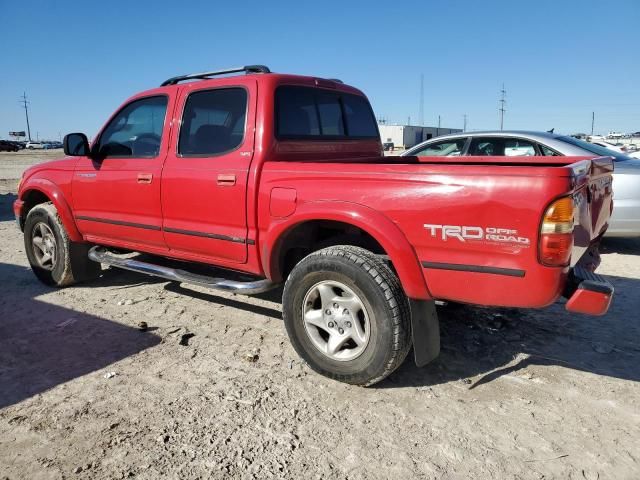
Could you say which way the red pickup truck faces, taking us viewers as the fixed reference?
facing away from the viewer and to the left of the viewer

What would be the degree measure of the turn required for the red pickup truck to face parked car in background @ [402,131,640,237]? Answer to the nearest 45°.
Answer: approximately 90° to its right
